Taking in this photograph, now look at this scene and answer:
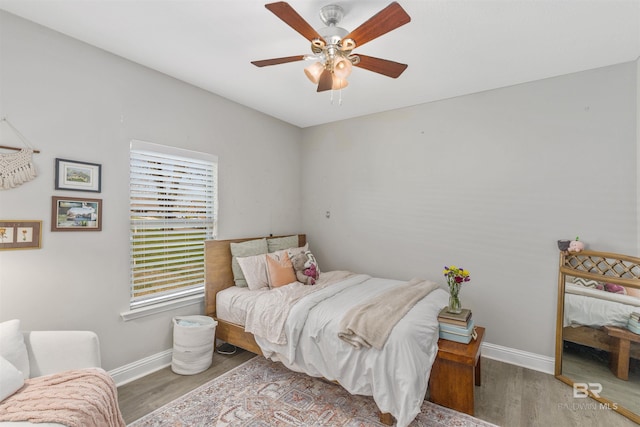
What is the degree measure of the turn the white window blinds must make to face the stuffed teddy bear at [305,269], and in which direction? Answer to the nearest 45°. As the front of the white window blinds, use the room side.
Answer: approximately 45° to its left

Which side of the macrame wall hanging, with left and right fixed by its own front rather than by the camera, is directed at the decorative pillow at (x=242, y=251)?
left

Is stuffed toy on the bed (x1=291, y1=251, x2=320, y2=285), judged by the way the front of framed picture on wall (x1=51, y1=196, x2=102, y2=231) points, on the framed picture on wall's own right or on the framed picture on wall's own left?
on the framed picture on wall's own left

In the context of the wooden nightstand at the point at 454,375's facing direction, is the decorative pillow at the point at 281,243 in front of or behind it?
behind

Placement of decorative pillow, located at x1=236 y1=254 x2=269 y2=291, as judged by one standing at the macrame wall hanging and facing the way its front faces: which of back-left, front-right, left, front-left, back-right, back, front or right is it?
left

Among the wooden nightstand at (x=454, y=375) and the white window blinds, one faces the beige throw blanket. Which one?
the white window blinds

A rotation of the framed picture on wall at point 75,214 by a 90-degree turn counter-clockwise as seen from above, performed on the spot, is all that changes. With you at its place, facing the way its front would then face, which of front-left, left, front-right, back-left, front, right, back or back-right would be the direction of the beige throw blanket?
front-right

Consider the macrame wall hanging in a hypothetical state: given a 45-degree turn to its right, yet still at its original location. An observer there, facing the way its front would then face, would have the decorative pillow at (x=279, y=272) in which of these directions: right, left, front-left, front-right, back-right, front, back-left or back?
back-left

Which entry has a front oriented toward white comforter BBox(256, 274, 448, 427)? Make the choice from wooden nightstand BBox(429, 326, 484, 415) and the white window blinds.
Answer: the white window blinds

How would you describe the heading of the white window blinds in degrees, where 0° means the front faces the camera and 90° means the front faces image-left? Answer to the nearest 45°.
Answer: approximately 315°

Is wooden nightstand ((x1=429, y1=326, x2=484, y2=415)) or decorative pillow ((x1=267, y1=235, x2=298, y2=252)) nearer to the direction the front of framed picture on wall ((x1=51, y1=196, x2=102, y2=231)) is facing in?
the wooden nightstand

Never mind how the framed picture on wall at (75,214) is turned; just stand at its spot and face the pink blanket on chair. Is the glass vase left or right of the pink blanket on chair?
left
